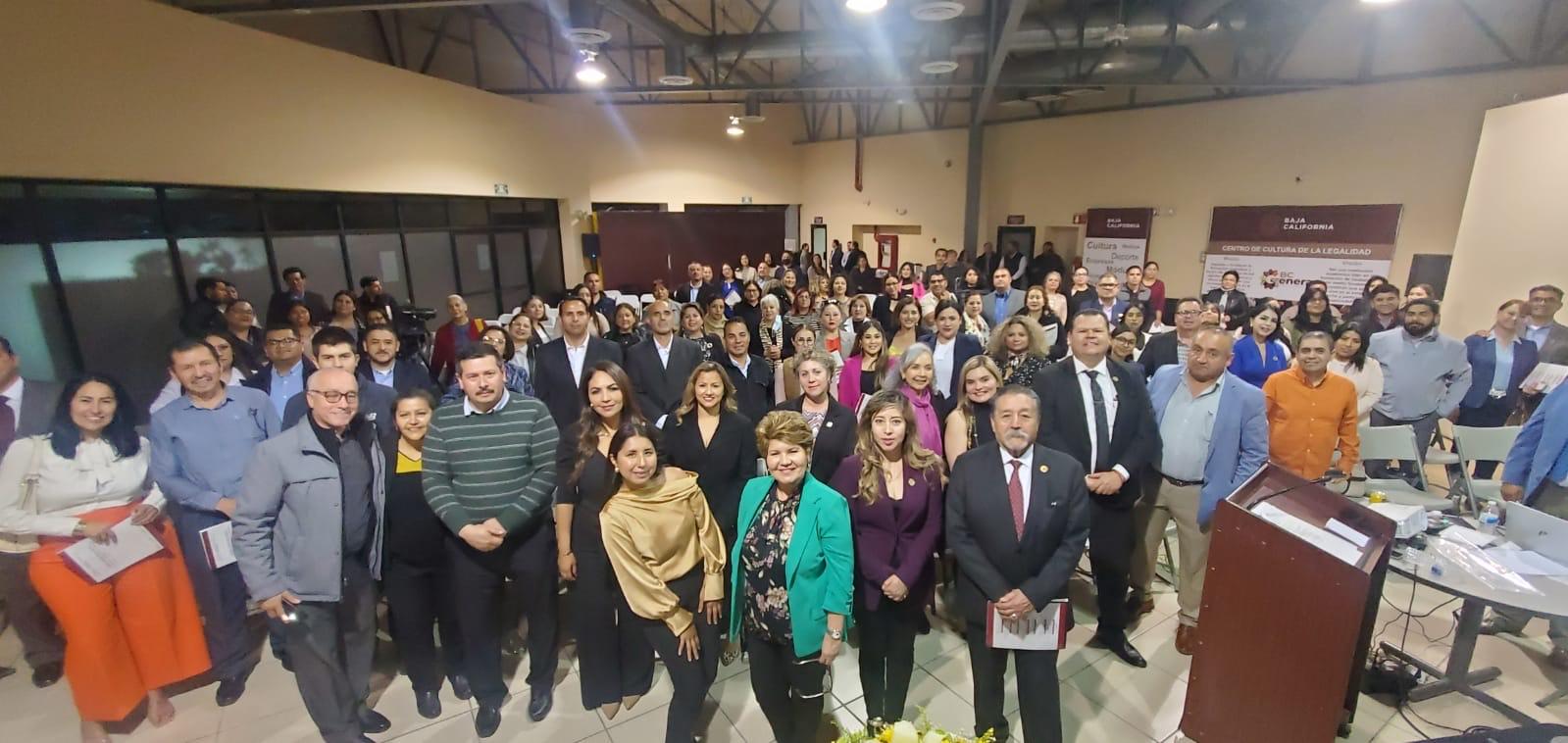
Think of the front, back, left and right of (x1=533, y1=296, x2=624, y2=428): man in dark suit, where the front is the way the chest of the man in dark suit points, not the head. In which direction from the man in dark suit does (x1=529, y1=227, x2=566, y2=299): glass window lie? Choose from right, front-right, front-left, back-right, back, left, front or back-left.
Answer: back

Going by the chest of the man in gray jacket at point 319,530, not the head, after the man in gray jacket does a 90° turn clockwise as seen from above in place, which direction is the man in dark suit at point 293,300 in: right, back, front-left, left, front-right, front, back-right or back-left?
back-right

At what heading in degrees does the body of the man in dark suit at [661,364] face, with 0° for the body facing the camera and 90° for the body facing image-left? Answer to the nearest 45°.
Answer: approximately 0°

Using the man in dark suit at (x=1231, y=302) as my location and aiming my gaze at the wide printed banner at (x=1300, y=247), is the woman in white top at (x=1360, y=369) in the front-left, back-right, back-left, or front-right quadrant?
back-right

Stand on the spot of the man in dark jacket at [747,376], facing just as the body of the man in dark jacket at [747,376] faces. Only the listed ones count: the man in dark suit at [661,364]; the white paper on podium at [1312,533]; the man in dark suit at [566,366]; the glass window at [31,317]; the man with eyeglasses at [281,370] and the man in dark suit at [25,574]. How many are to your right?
5

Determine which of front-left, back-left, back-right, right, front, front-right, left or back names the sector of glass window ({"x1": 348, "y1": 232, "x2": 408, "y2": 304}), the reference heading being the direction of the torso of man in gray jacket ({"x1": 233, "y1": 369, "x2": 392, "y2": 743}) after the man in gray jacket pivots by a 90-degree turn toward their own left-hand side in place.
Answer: front-left

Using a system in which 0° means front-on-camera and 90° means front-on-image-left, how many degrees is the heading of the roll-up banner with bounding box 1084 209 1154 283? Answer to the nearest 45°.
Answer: approximately 0°
